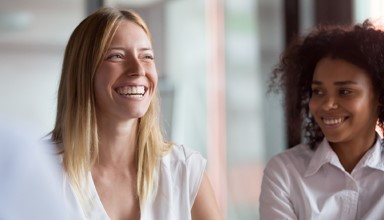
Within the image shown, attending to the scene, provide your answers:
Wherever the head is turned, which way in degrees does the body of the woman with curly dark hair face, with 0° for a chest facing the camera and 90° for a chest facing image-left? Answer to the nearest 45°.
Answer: approximately 0°

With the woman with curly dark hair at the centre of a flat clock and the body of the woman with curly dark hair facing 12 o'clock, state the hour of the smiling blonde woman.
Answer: The smiling blonde woman is roughly at 2 o'clock from the woman with curly dark hair.
